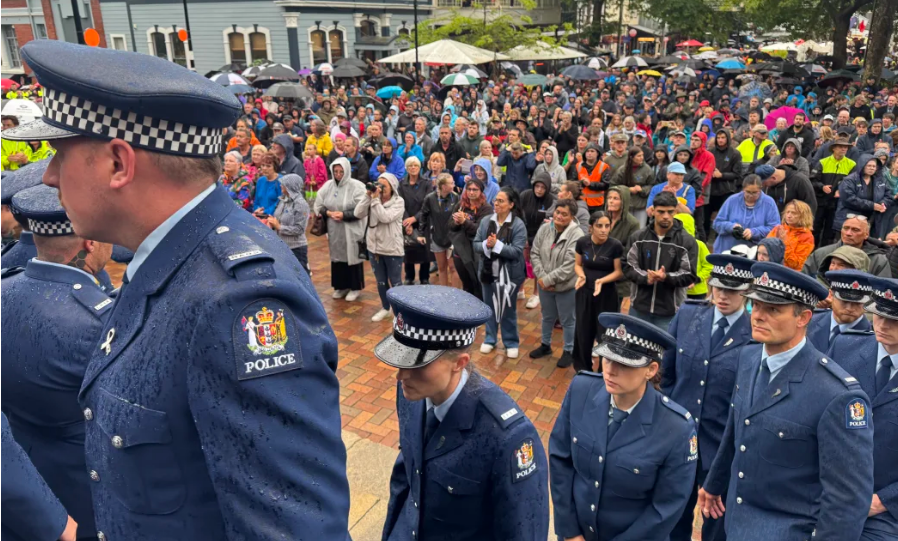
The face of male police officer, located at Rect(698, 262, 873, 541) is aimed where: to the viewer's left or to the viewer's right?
to the viewer's left

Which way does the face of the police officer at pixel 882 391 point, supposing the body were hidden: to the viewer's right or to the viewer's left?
to the viewer's left

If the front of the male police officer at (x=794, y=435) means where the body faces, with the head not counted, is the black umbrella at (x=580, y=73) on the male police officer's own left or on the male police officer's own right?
on the male police officer's own right

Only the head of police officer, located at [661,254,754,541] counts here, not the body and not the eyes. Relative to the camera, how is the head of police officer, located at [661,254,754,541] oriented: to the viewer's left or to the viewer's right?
to the viewer's left

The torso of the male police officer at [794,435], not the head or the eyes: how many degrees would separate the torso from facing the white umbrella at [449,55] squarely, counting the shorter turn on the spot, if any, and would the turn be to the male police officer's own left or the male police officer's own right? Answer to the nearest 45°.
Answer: approximately 90° to the male police officer's own right

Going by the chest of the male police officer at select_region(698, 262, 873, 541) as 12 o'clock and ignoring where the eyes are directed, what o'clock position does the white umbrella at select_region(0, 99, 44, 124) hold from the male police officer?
The white umbrella is roughly at 2 o'clock from the male police officer.

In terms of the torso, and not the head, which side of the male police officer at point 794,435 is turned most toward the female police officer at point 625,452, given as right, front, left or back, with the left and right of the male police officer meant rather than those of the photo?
front

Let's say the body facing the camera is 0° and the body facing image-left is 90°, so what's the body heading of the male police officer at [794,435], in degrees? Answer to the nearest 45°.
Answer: approximately 45°
